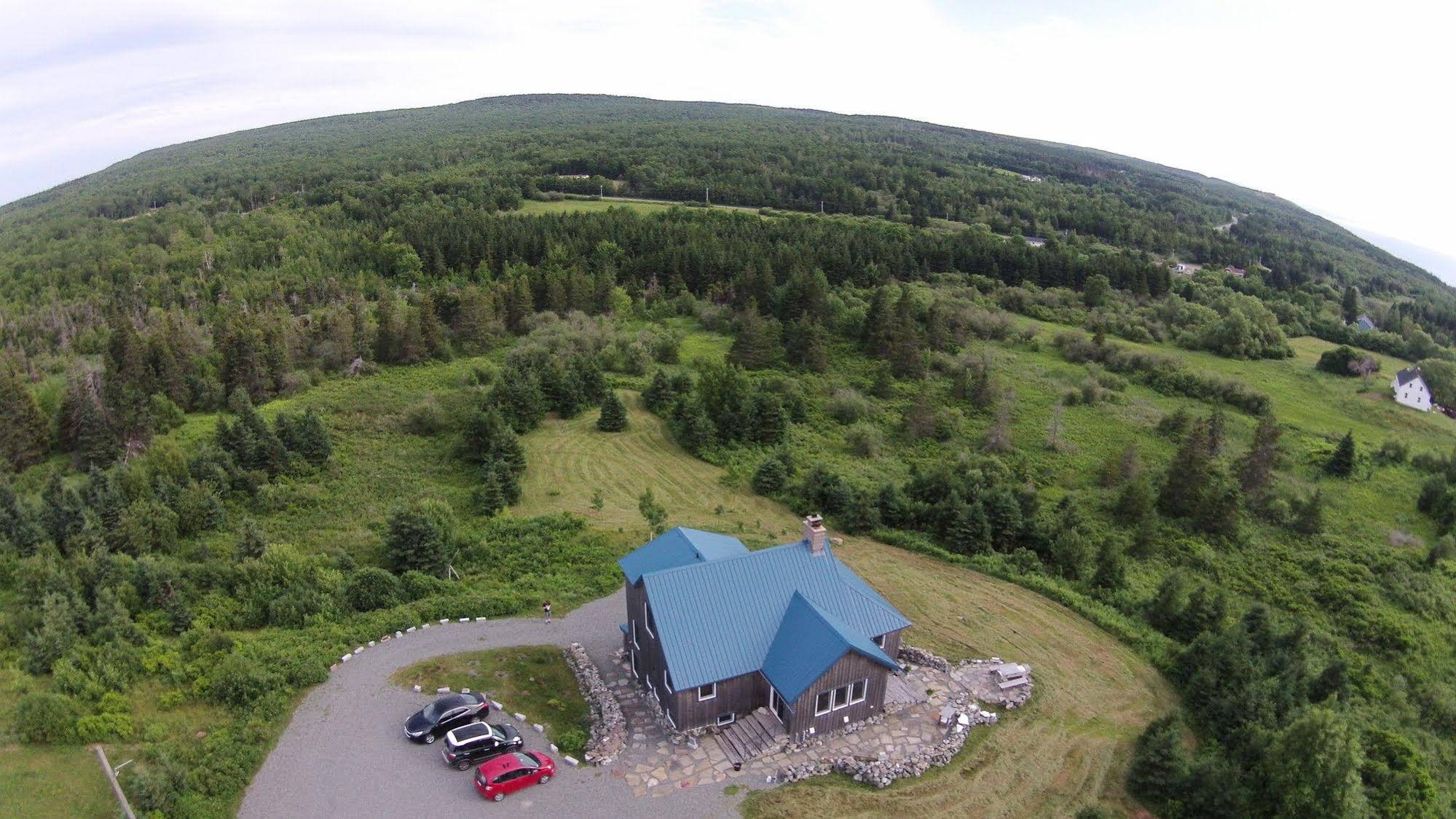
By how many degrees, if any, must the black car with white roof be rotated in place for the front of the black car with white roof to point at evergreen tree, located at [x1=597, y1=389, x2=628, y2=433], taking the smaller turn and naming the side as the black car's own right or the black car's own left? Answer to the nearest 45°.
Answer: approximately 45° to the black car's own left

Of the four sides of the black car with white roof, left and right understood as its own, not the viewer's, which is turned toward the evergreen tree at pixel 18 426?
left

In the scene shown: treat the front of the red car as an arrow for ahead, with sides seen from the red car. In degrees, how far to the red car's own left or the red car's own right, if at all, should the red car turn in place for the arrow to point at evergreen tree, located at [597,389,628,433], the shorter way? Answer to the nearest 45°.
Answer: approximately 45° to the red car's own left

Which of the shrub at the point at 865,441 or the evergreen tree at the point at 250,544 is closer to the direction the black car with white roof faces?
the shrub

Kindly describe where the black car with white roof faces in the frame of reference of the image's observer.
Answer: facing away from the viewer and to the right of the viewer

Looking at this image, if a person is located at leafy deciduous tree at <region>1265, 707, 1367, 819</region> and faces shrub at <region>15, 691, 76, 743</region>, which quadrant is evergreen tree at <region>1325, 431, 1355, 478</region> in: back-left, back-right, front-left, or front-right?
back-right

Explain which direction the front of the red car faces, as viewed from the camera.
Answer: facing away from the viewer and to the right of the viewer

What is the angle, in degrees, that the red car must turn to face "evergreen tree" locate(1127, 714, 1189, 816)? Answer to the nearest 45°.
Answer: approximately 45° to its right

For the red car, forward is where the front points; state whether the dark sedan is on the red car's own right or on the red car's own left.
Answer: on the red car's own left
